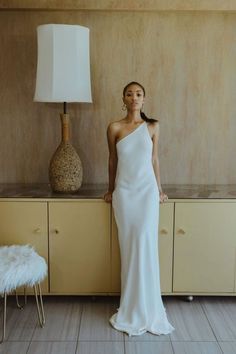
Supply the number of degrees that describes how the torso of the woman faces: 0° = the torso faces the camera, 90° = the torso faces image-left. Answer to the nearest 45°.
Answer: approximately 0°

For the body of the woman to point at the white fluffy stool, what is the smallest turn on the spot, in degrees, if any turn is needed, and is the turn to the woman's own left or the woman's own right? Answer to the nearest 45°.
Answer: approximately 90° to the woman's own right
